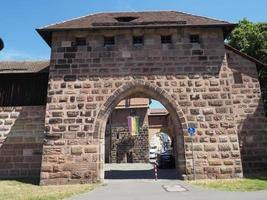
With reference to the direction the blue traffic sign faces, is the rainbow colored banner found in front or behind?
behind

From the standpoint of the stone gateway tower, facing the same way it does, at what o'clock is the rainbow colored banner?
The rainbow colored banner is roughly at 6 o'clock from the stone gateway tower.

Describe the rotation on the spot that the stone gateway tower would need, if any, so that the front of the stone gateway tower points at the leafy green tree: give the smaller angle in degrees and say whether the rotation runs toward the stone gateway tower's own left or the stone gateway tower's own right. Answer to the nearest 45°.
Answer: approximately 135° to the stone gateway tower's own left

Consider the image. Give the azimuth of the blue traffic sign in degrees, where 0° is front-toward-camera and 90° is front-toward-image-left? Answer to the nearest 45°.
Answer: approximately 0°

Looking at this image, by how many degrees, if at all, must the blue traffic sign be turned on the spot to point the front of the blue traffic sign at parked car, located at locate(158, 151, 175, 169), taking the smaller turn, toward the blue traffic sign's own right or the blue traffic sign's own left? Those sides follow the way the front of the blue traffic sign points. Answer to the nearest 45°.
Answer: approximately 180°

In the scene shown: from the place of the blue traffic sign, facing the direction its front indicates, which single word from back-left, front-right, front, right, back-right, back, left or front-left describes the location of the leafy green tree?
back-left
